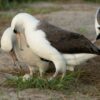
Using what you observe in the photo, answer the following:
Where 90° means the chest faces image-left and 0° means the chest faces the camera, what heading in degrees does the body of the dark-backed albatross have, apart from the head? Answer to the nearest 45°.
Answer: approximately 90°

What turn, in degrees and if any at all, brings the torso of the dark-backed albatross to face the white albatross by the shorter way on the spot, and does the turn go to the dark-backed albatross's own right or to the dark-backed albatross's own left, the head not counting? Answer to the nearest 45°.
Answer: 0° — it already faces it
